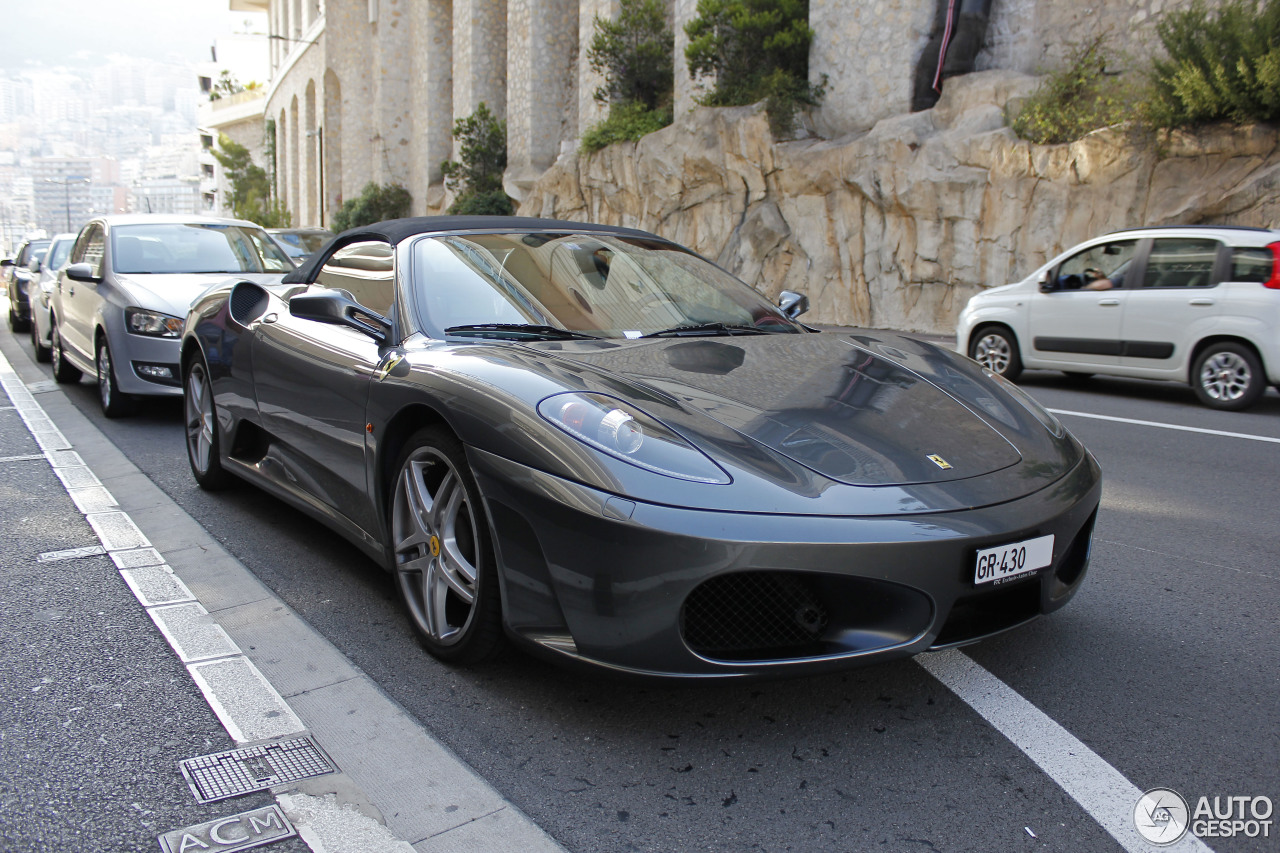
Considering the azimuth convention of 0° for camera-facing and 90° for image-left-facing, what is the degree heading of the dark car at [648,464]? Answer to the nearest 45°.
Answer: approximately 315°

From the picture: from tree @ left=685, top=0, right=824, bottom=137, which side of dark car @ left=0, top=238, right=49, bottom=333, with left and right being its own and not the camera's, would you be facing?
left

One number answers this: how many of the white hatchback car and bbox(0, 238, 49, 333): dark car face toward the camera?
1

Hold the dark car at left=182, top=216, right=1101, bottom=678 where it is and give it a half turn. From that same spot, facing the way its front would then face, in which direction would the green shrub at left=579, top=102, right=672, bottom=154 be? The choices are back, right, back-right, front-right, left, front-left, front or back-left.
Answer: front-right

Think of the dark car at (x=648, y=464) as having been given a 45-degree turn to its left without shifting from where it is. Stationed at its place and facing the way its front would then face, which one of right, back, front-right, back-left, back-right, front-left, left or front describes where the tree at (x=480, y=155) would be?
left

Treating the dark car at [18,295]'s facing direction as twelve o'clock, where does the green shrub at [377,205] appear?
The green shrub is roughly at 7 o'clock from the dark car.

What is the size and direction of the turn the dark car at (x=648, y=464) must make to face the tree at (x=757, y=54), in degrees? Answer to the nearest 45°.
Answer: approximately 135° to its left

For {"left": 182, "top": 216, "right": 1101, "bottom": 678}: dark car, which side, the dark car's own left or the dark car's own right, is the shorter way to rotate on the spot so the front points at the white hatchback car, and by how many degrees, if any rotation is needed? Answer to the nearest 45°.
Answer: approximately 90° to the dark car's own left

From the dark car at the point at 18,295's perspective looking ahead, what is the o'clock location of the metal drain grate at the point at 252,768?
The metal drain grate is roughly at 12 o'clock from the dark car.
